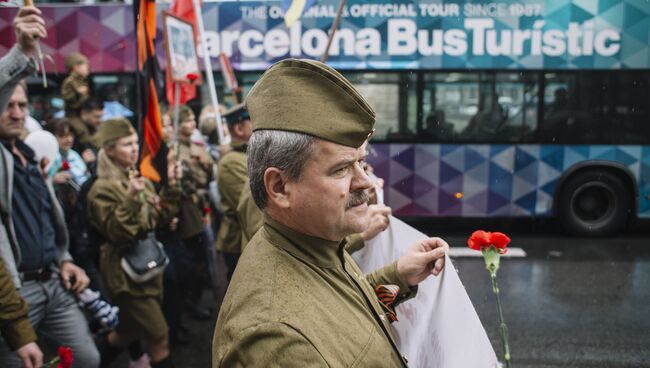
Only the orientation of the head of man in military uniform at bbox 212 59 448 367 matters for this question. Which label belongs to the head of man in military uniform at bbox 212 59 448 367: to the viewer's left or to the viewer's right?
to the viewer's right

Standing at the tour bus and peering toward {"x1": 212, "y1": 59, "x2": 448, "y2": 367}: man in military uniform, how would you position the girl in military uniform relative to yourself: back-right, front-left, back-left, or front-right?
front-right

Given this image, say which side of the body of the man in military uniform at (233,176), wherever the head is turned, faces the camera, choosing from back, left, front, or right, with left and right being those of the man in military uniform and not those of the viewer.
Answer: right

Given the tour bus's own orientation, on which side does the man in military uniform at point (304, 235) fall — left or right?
on its left

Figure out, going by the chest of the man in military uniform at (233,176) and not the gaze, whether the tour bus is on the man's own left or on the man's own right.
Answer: on the man's own left

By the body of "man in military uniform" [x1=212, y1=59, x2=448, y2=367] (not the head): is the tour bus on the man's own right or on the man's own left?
on the man's own left
